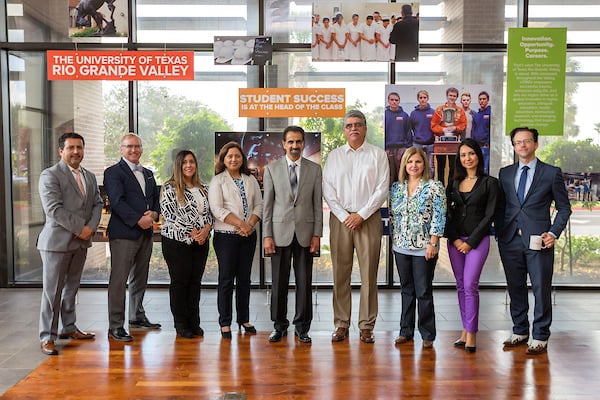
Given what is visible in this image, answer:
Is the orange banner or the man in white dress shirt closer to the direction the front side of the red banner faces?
the man in white dress shirt

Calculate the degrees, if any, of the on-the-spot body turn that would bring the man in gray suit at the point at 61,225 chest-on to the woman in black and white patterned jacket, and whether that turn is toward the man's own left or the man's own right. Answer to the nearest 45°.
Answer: approximately 45° to the man's own left

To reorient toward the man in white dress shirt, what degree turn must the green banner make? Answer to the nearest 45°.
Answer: approximately 45° to its right

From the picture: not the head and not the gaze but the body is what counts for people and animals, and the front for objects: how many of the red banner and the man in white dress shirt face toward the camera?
2

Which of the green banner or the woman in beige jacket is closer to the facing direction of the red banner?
the woman in beige jacket

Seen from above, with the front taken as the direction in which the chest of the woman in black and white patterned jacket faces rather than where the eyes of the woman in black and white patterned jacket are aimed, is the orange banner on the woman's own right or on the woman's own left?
on the woman's own left

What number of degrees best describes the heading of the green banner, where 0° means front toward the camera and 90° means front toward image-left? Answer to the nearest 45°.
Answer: approximately 0°
